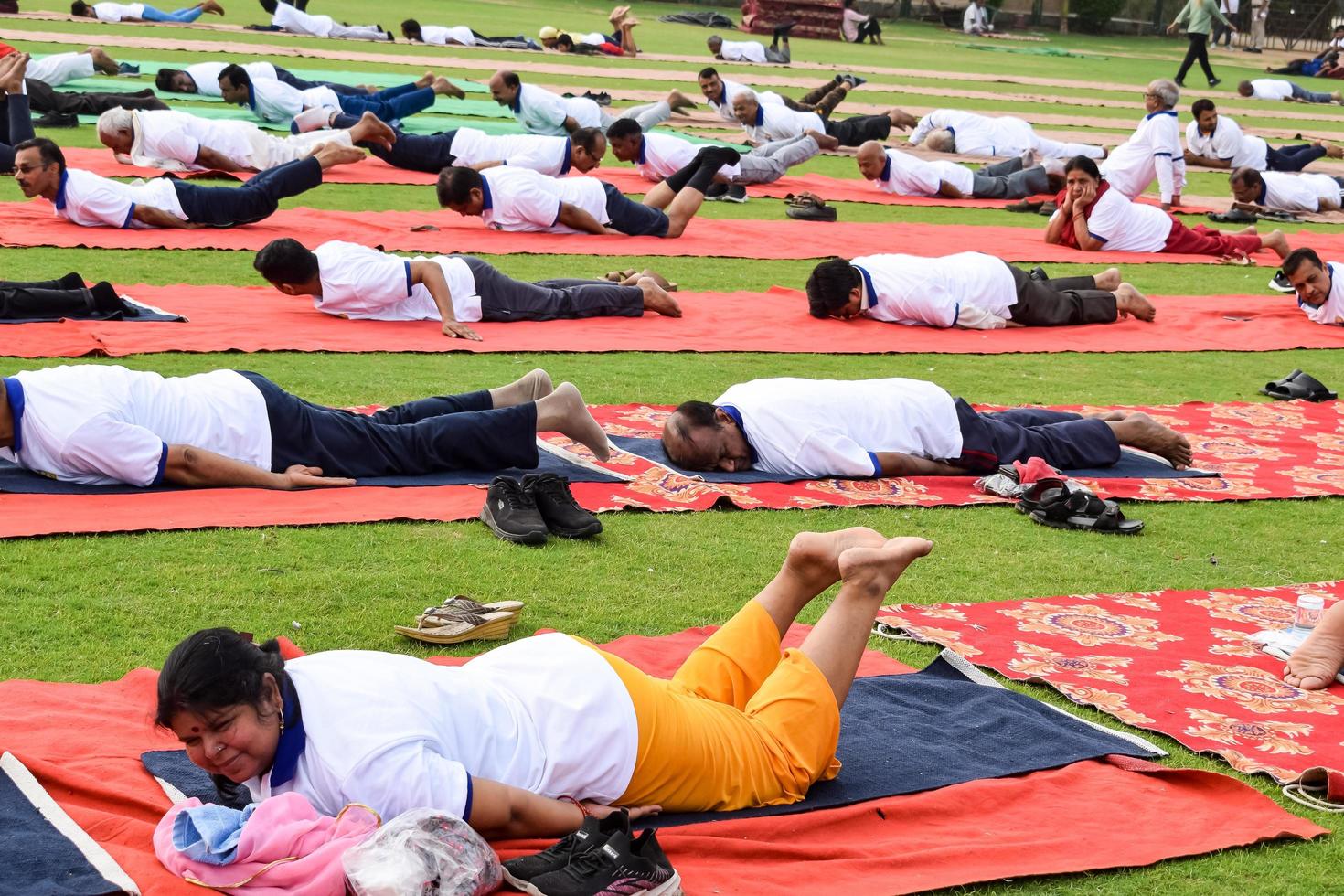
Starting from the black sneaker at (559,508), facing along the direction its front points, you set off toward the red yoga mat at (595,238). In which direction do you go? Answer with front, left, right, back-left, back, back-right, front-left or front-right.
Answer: back-left

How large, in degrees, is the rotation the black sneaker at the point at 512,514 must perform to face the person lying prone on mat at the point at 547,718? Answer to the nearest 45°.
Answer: approximately 45° to its right

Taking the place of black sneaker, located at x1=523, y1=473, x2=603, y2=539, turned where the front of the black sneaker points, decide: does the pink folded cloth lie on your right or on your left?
on your right

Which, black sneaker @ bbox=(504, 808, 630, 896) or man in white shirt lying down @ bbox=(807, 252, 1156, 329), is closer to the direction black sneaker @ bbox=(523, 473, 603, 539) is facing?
the black sneaker

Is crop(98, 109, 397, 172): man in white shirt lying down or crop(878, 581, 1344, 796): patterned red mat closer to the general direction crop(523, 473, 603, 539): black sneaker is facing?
the patterned red mat

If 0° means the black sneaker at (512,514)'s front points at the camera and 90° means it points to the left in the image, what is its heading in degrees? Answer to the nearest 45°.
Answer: approximately 315°

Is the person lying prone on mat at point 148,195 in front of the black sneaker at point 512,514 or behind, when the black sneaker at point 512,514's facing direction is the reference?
behind

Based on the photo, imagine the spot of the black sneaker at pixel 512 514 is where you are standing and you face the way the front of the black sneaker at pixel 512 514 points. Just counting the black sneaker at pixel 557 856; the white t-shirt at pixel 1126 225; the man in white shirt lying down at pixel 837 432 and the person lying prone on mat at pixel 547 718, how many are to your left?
2

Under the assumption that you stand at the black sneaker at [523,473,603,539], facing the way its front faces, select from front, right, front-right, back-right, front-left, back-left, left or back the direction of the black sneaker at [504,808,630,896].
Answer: front-right

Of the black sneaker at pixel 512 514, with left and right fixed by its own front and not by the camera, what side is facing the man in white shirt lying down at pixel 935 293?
left

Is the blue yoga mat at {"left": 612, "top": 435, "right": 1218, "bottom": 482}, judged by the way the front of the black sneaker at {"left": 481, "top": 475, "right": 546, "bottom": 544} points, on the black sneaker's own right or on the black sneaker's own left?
on the black sneaker's own left

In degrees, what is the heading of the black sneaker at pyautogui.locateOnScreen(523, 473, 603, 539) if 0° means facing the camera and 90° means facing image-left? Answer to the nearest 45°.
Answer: approximately 315°
